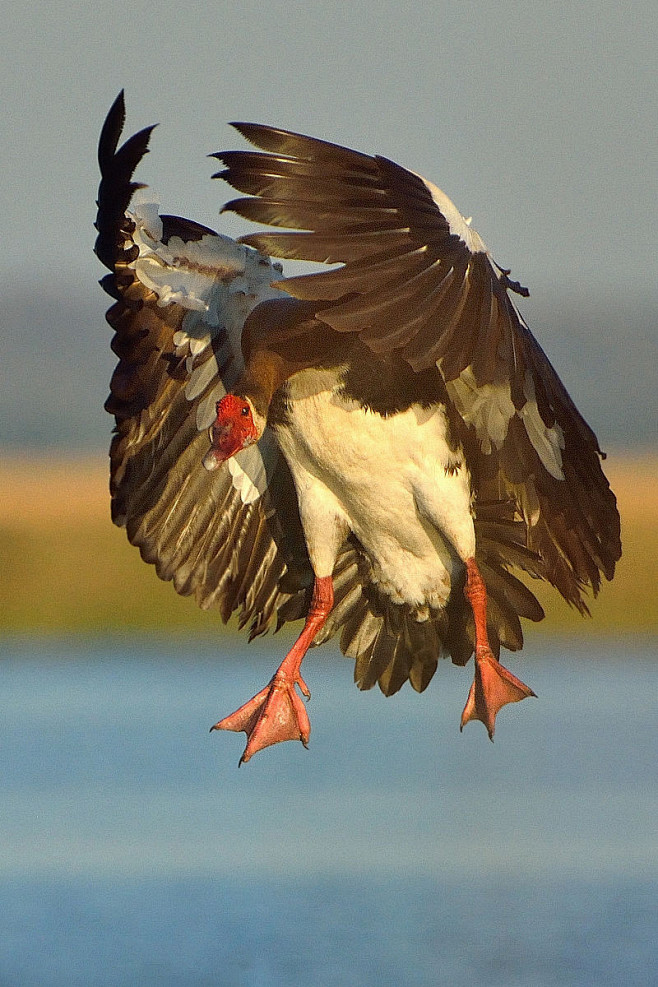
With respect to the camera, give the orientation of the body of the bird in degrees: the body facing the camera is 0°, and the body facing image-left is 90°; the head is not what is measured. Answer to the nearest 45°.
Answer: approximately 45°
